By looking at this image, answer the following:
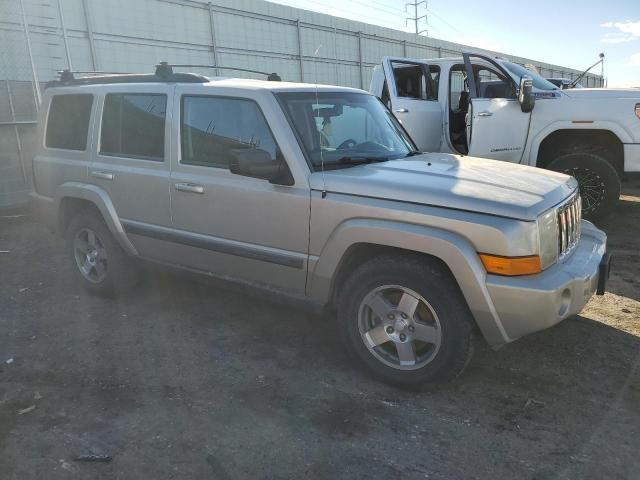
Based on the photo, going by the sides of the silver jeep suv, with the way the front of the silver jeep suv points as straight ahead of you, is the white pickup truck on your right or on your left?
on your left

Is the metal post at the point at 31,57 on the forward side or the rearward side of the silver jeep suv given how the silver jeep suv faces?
on the rearward side

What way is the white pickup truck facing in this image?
to the viewer's right

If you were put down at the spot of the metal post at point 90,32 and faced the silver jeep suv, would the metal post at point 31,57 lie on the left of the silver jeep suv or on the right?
right

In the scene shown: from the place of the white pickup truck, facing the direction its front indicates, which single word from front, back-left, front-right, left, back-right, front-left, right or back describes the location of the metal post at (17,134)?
back

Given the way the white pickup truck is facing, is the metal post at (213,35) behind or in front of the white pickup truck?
behind

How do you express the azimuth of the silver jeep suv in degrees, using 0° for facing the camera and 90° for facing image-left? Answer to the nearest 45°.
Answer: approximately 315°

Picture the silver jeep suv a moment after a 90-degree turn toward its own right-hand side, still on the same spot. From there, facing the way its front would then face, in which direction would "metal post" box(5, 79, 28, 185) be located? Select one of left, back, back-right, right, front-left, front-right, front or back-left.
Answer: right

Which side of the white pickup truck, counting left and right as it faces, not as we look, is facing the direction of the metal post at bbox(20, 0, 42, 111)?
back

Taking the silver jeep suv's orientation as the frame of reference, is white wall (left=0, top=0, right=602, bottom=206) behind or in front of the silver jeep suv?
behind
